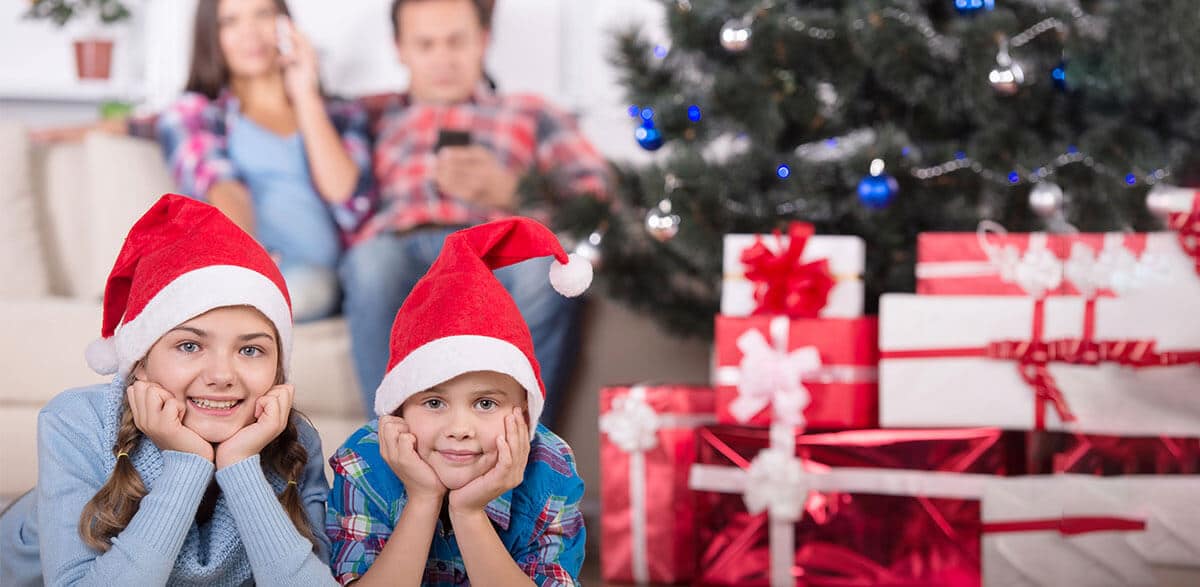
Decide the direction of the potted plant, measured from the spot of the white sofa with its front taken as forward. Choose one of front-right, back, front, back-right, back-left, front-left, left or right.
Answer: back

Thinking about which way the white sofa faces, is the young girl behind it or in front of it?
in front

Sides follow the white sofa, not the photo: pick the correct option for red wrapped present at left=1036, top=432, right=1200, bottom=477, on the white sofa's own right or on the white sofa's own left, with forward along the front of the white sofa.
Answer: on the white sofa's own left

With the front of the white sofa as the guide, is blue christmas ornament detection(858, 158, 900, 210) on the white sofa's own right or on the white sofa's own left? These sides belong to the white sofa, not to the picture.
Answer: on the white sofa's own left

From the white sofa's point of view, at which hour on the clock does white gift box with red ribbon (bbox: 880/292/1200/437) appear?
The white gift box with red ribbon is roughly at 10 o'clock from the white sofa.

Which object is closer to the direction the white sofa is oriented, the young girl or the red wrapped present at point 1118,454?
the young girl

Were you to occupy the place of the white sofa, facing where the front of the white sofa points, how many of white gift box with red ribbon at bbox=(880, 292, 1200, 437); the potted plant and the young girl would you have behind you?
1

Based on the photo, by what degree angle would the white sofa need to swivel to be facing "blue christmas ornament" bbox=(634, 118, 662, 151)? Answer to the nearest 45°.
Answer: approximately 45° to its left

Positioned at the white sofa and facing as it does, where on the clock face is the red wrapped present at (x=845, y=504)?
The red wrapped present is roughly at 10 o'clock from the white sofa.

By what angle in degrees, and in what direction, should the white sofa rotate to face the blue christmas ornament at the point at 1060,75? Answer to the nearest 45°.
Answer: approximately 45° to its left

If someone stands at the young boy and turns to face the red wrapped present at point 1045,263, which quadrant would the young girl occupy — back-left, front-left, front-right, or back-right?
back-left

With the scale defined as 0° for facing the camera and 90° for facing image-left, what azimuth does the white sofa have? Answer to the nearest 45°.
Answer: approximately 0°
